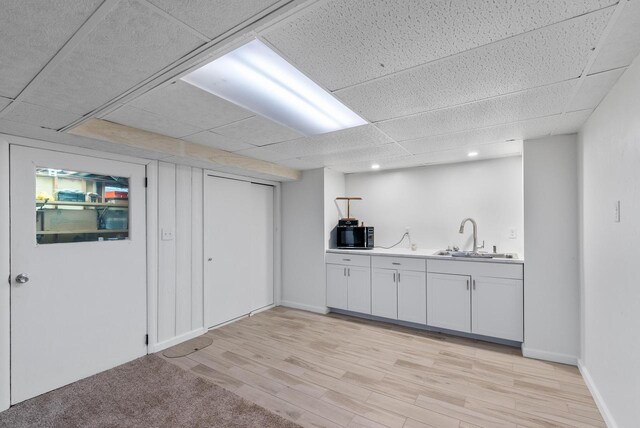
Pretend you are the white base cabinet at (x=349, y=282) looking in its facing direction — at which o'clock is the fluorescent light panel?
The fluorescent light panel is roughly at 11 o'clock from the white base cabinet.

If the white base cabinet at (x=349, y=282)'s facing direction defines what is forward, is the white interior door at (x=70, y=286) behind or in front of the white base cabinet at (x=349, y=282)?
in front

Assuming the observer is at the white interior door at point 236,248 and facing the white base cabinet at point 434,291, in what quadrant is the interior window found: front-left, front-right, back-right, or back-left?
back-right

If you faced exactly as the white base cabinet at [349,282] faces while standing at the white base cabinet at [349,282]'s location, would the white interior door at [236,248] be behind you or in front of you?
in front

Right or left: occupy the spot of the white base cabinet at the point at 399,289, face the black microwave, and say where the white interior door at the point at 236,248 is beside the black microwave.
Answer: left

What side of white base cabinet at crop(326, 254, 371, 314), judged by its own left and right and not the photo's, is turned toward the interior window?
front

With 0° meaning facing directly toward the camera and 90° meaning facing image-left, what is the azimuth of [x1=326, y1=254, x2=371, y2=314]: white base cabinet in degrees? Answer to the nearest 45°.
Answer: approximately 45°

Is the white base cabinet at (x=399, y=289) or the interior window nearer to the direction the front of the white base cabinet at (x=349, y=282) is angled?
the interior window

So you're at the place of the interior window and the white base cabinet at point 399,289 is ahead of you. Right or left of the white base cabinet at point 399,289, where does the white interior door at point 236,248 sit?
left

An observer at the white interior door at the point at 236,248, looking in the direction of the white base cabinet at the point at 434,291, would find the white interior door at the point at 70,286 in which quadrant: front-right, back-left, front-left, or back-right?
back-right
